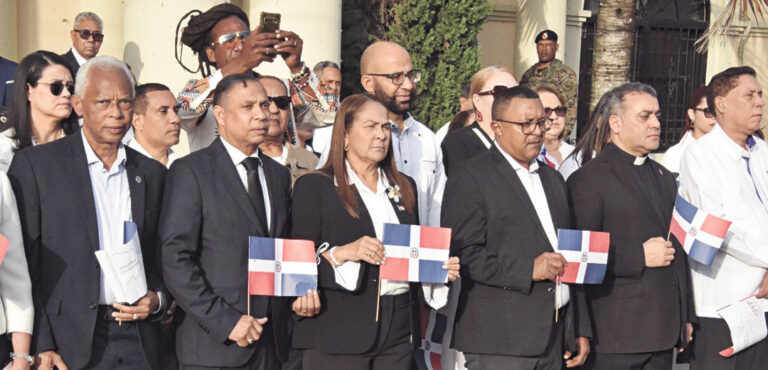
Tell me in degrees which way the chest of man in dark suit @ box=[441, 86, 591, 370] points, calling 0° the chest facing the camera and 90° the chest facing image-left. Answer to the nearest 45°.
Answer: approximately 315°

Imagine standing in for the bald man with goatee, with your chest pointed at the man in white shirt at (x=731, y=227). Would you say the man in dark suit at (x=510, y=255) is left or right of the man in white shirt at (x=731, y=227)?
right

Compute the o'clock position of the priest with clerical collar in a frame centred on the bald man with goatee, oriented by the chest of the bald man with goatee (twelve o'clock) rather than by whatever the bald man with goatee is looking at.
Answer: The priest with clerical collar is roughly at 11 o'clock from the bald man with goatee.

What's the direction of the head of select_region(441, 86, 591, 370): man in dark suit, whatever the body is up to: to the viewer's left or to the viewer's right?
to the viewer's right

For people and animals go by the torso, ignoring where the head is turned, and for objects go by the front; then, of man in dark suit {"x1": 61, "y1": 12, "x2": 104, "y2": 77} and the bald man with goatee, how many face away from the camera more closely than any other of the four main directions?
0

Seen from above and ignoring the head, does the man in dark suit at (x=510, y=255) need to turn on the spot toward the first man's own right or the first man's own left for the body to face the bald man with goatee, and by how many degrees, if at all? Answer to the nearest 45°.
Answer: approximately 180°

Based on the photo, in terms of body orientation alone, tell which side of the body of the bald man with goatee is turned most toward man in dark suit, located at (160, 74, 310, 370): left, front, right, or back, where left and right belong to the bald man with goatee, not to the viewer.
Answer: right

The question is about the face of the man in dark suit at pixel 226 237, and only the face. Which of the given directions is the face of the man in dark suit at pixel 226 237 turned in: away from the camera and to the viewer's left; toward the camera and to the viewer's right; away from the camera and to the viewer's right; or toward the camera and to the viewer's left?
toward the camera and to the viewer's right

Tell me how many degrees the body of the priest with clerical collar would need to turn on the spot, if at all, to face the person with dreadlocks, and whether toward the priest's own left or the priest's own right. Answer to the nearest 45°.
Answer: approximately 135° to the priest's own right
